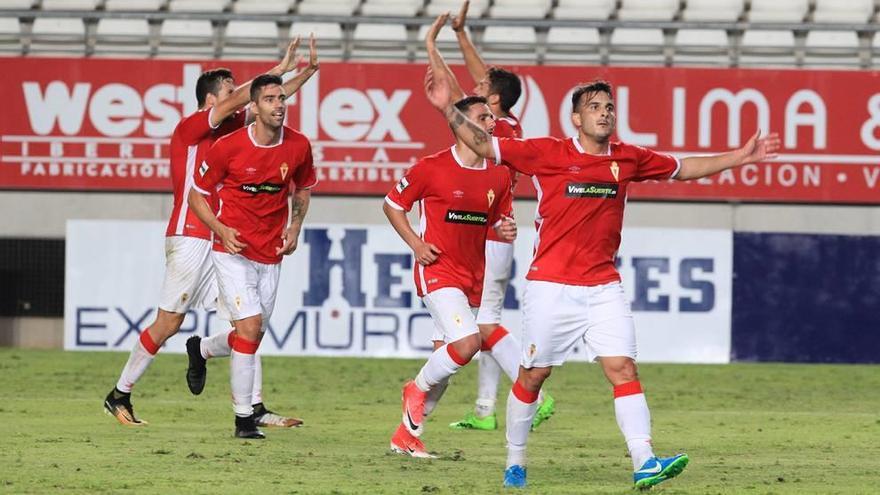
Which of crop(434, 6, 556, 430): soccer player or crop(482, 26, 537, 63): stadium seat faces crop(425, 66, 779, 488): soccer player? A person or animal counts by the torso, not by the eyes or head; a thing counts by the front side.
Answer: the stadium seat

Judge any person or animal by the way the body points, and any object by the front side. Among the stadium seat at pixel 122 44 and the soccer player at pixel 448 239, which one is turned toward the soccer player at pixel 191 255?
the stadium seat

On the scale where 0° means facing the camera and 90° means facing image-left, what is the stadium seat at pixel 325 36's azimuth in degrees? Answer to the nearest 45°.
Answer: approximately 0°

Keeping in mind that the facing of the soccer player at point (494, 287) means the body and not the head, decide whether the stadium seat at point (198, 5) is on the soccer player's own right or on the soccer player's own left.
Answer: on the soccer player's own right

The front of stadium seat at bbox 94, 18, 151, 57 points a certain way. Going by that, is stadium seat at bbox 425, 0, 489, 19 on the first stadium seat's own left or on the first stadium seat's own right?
on the first stadium seat's own left

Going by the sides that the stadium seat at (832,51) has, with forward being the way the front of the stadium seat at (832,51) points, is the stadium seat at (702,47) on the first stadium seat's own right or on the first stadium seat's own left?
on the first stadium seat's own right

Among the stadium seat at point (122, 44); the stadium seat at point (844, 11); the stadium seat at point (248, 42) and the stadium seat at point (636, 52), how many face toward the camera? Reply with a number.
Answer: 4

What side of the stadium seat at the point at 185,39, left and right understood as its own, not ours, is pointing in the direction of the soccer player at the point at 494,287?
front

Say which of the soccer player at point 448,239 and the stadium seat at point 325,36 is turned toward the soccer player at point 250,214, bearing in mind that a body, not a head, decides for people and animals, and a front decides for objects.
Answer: the stadium seat

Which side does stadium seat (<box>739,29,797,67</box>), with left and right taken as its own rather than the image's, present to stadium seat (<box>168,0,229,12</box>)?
right

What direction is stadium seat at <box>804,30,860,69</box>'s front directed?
toward the camera

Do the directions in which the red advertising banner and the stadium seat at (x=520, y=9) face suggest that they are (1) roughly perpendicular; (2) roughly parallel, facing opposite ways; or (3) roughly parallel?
roughly parallel

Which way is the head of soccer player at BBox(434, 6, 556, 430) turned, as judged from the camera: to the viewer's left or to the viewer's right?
to the viewer's left

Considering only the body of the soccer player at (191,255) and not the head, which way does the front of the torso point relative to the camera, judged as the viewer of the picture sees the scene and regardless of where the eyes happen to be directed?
to the viewer's right
